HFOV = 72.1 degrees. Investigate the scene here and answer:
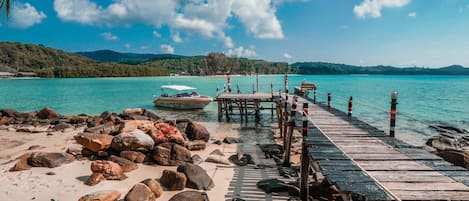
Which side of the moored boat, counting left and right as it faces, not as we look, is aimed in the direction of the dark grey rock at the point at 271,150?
right

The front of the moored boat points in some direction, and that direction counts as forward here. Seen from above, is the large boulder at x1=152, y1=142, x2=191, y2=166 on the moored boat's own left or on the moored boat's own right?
on the moored boat's own right

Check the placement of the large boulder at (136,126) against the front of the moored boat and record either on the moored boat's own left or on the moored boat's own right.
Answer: on the moored boat's own right

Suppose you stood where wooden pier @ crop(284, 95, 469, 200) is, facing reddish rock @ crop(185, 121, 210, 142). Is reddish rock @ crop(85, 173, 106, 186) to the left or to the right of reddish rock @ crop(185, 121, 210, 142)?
left

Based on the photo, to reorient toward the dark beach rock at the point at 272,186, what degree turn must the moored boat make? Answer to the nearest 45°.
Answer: approximately 90° to its right

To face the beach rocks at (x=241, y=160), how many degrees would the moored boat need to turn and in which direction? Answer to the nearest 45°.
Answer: approximately 90° to its right

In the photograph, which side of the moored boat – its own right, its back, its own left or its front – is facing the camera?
right

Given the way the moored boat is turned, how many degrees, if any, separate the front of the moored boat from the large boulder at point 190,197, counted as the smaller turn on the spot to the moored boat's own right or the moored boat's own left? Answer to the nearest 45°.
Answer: approximately 90° to the moored boat's own right

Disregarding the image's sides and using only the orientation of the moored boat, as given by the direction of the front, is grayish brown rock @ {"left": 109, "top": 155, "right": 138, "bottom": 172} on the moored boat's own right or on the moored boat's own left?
on the moored boat's own right

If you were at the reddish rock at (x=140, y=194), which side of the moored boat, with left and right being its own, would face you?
right

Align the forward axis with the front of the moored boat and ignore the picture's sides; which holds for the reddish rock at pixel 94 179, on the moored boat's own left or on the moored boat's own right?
on the moored boat's own right
